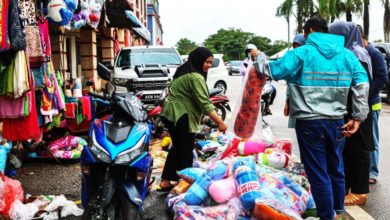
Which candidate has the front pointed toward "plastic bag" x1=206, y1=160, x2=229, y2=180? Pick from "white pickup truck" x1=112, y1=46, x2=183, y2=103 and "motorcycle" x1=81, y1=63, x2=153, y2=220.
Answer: the white pickup truck

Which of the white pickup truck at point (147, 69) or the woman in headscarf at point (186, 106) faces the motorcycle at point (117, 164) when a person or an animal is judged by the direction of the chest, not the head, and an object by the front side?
the white pickup truck
